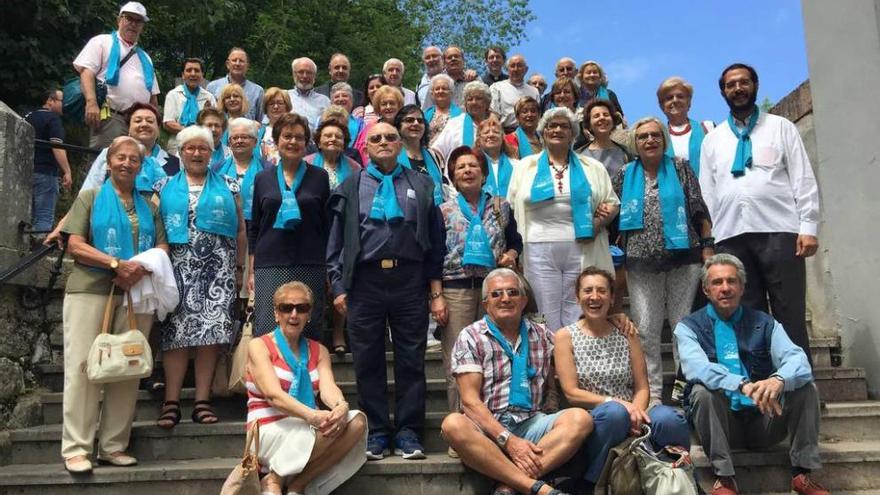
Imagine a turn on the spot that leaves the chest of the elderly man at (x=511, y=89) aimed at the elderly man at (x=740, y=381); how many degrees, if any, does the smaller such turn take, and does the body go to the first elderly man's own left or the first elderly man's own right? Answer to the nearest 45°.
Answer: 0° — they already face them

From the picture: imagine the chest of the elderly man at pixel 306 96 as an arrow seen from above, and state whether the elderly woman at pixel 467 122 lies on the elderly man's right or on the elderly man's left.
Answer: on the elderly man's left

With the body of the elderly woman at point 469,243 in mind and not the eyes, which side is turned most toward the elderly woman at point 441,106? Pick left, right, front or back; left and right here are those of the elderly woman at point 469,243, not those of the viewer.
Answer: back

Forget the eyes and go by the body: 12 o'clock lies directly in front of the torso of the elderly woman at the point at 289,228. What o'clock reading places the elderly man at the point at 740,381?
The elderly man is roughly at 10 o'clock from the elderly woman.

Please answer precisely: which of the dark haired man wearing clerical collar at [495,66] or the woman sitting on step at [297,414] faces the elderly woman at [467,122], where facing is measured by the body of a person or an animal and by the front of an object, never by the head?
the dark haired man wearing clerical collar

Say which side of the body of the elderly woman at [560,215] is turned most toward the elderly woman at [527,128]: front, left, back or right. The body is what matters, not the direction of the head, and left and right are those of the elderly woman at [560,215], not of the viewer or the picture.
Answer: back
